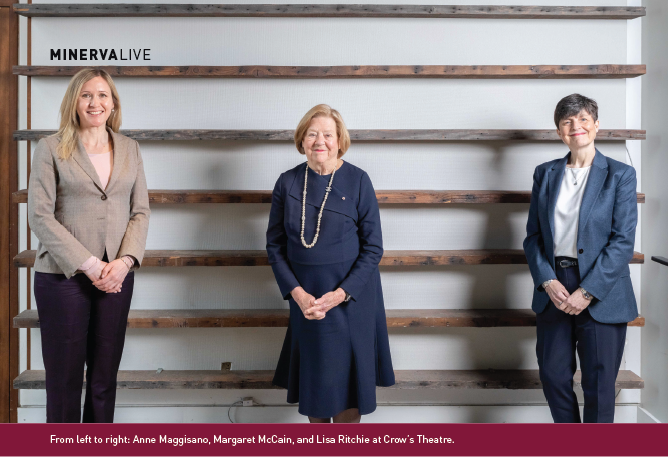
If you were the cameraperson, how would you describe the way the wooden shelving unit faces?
facing the viewer

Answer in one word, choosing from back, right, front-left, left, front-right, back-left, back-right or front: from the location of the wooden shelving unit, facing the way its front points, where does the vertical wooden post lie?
right

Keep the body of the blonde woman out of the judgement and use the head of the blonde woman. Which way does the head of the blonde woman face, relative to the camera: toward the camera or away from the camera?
toward the camera

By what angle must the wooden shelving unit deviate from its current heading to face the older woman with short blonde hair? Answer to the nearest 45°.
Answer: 0° — it already faces them

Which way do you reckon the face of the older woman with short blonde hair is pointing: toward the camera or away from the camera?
toward the camera

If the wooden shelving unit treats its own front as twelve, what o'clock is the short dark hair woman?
The short dark hair woman is roughly at 10 o'clock from the wooden shelving unit.

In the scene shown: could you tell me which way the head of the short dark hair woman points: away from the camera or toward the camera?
toward the camera

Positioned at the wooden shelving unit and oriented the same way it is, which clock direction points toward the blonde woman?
The blonde woman is roughly at 2 o'clock from the wooden shelving unit.

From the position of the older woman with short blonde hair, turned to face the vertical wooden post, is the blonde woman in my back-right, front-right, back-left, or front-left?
front-left
